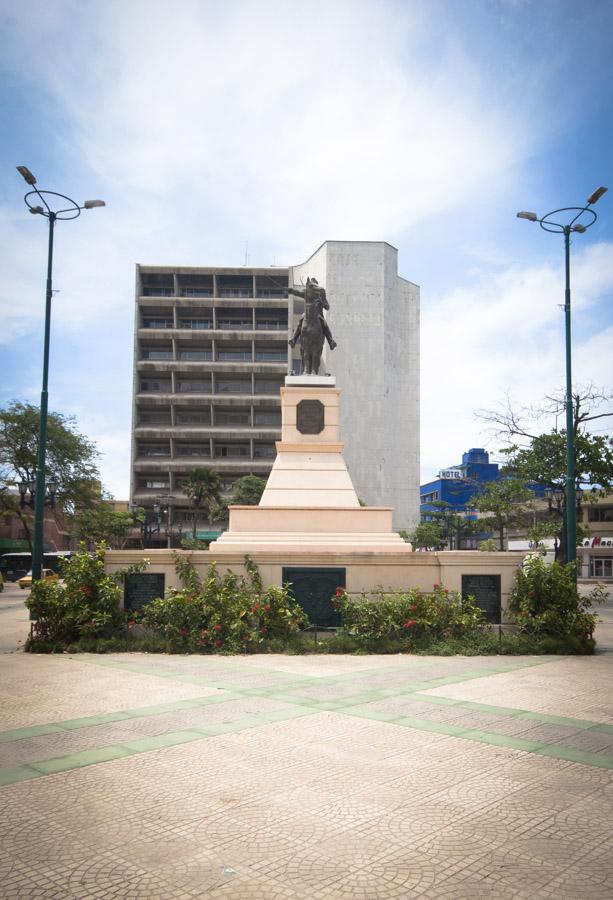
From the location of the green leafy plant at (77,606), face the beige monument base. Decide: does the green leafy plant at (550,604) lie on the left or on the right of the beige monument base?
right

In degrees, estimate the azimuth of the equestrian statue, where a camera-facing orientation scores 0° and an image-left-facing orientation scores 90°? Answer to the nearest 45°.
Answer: approximately 0°

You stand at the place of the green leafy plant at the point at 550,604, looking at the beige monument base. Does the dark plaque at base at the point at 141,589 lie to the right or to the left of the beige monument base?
left

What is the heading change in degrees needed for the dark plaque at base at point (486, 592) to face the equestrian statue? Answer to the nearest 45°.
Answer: approximately 135° to its right

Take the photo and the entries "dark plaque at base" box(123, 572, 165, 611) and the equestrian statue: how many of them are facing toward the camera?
2

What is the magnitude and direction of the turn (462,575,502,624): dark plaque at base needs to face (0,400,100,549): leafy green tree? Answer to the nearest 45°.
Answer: approximately 135° to its right

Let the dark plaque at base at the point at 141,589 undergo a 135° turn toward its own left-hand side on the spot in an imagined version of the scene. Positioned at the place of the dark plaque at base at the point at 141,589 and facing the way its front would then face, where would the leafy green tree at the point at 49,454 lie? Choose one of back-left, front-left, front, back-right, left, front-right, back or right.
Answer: front-left
